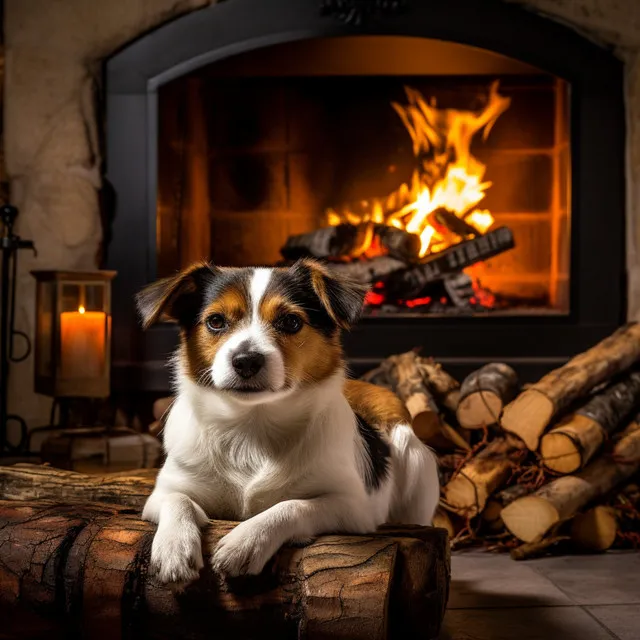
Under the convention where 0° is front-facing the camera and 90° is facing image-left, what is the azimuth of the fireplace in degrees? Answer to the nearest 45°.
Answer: approximately 0°

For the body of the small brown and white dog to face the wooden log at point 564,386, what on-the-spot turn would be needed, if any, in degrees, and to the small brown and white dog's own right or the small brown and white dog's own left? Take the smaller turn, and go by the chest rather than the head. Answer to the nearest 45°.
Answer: approximately 180°

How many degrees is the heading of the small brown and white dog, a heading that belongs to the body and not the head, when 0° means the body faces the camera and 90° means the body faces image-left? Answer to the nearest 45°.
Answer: approximately 45°

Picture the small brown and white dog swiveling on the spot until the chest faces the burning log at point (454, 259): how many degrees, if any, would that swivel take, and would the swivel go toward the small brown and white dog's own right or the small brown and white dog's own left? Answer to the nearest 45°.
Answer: approximately 135° to the small brown and white dog's own right
